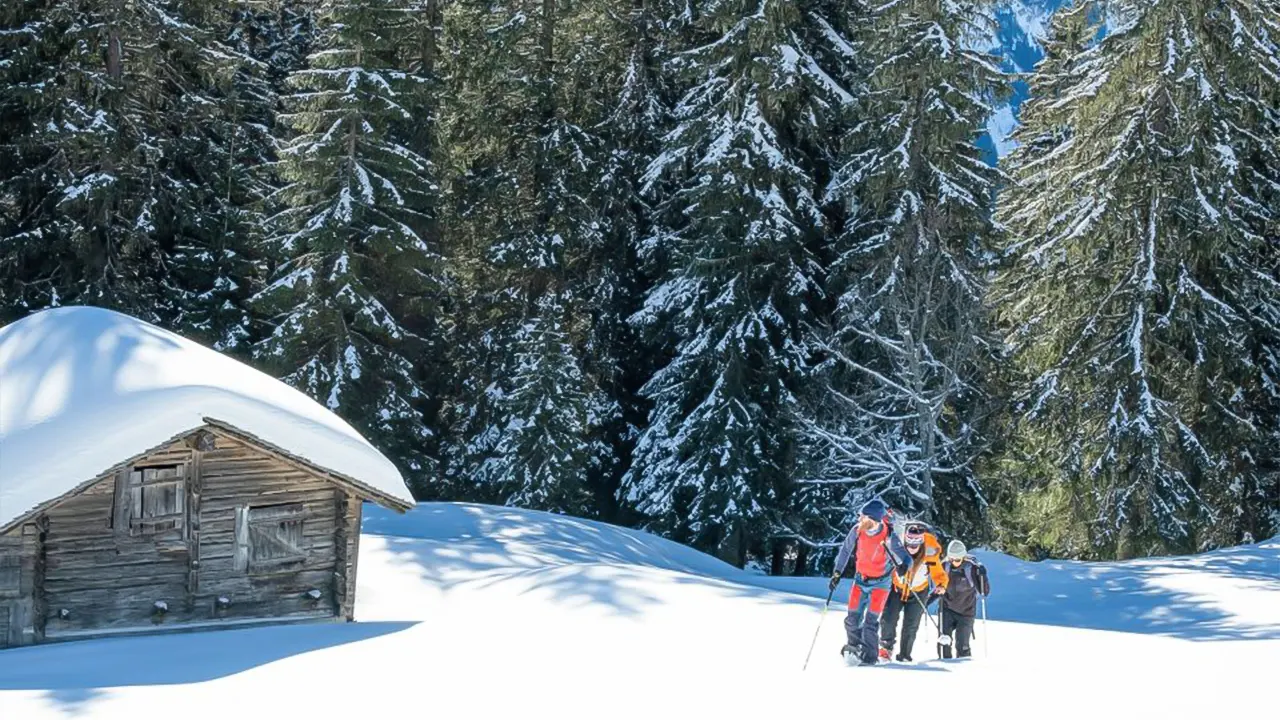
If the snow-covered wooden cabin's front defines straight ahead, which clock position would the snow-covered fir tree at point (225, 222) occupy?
The snow-covered fir tree is roughly at 6 o'clock from the snow-covered wooden cabin.

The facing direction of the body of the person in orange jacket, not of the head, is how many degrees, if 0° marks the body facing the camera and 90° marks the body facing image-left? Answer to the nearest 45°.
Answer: approximately 45°

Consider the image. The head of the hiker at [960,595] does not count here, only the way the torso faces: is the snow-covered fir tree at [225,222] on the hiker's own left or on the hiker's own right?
on the hiker's own right

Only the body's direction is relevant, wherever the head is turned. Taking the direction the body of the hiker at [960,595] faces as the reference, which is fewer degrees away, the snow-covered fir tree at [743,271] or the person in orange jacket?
the person in orange jacket

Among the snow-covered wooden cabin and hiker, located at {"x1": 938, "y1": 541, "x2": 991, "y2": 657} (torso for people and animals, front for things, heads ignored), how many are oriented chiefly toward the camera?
2

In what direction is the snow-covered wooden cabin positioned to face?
toward the camera

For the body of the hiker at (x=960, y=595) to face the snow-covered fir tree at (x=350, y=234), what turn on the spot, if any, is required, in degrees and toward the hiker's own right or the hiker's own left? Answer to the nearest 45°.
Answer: approximately 135° to the hiker's own right

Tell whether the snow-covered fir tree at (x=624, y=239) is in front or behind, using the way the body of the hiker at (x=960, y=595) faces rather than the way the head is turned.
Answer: behind

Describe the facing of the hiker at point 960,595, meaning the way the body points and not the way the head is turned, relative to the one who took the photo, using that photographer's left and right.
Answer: facing the viewer

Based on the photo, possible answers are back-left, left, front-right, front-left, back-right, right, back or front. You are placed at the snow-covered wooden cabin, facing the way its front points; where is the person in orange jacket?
front-left

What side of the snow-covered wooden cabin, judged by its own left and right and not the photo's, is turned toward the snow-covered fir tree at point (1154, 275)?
left

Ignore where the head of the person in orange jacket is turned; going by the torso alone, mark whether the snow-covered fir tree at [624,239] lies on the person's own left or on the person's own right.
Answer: on the person's own right

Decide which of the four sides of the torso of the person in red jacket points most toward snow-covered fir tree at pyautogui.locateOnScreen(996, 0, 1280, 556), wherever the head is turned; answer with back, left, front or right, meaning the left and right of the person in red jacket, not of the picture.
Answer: back

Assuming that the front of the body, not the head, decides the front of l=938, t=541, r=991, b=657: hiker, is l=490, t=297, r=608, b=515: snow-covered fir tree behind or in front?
behind

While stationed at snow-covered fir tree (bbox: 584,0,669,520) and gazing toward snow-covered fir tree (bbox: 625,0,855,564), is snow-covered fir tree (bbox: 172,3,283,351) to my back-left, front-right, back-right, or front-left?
back-right
